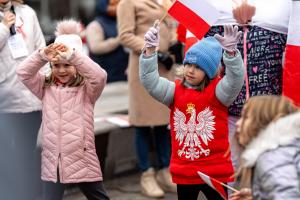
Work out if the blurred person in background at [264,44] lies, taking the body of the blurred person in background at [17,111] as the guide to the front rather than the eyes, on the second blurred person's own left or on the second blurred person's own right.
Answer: on the second blurred person's own left

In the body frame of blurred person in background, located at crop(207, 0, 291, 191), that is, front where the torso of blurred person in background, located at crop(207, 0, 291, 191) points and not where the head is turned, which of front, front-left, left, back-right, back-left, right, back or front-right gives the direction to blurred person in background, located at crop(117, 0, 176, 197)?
back-right

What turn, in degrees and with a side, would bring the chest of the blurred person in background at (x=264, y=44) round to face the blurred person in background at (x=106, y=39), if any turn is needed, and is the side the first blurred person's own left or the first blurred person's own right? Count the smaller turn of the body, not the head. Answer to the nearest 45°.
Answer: approximately 135° to the first blurred person's own right

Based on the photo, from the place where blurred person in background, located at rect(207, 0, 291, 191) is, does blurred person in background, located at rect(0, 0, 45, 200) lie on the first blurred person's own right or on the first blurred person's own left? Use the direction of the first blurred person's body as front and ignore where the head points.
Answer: on the first blurred person's own right
